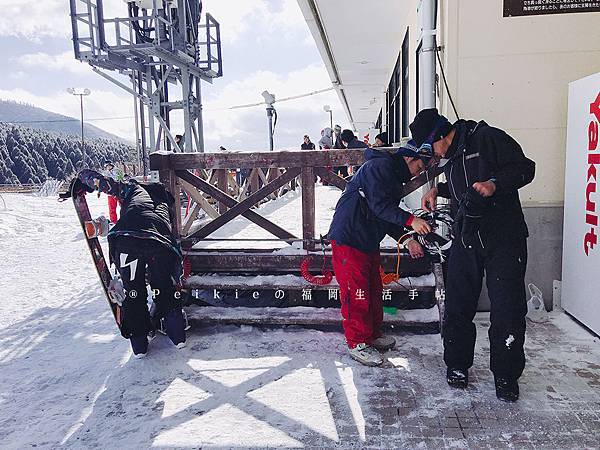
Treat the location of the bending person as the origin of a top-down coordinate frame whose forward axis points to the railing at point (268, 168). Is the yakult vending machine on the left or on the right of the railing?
right

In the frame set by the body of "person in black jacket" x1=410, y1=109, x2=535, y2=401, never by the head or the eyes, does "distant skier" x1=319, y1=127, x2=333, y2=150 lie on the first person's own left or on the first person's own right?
on the first person's own right

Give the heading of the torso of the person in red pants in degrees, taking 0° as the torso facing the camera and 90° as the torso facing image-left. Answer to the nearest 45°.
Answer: approximately 270°

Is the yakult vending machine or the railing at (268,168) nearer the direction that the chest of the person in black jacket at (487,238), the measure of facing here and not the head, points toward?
the railing

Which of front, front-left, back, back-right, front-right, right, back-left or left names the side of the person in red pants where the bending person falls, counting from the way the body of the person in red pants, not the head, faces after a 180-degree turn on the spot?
front

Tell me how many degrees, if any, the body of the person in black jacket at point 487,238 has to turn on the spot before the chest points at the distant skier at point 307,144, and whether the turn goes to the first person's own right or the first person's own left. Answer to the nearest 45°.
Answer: approximately 90° to the first person's own right

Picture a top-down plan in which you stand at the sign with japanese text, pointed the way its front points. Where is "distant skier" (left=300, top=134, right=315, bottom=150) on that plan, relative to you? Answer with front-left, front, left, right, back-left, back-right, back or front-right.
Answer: back-right

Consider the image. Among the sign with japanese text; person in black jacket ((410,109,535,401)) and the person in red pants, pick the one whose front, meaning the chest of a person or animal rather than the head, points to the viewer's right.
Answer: the person in red pants

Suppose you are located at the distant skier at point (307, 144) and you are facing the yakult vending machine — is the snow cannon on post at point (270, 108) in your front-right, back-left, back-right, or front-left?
back-right

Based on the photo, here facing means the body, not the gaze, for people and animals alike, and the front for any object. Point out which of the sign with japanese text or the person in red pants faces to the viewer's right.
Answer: the person in red pants

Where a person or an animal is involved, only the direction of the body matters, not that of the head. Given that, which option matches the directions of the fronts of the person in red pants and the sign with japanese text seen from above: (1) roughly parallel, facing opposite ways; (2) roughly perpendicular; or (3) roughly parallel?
roughly perpendicular

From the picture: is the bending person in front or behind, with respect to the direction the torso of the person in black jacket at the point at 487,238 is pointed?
in front
